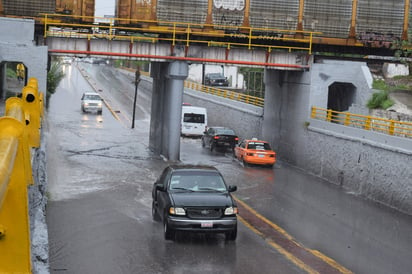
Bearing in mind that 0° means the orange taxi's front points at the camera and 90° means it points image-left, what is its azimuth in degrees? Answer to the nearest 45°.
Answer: approximately 135°

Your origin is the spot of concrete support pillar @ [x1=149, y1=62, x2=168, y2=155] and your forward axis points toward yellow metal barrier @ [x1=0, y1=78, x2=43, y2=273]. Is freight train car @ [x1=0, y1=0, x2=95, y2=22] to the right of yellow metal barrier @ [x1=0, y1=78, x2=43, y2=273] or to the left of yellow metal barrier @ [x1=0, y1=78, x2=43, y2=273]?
right

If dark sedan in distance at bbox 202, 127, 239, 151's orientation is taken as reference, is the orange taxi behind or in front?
behind

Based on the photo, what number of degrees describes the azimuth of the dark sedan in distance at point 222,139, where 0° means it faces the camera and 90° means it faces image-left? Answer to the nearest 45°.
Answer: approximately 135°

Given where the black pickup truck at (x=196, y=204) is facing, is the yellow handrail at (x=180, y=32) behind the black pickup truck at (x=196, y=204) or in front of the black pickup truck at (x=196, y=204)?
behind

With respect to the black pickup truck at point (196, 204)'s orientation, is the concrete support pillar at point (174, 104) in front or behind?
behind

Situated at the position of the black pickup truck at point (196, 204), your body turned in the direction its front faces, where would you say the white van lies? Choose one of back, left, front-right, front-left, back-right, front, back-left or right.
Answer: back

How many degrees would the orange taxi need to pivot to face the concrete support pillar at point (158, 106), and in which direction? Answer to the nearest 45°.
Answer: approximately 90° to its left

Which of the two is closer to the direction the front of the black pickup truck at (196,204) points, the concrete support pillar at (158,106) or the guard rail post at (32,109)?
the guard rail post

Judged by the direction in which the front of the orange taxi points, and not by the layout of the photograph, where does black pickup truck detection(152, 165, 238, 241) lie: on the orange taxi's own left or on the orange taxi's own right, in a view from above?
on the orange taxi's own left
